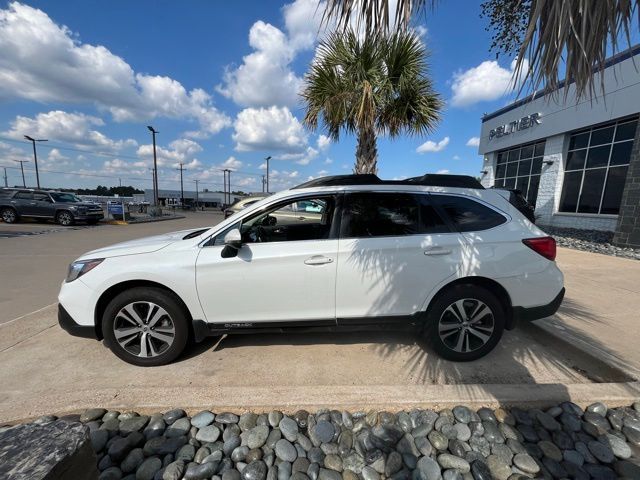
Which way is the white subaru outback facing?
to the viewer's left

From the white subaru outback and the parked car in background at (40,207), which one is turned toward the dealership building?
the parked car in background

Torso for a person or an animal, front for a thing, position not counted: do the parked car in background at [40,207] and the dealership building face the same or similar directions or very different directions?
very different directions

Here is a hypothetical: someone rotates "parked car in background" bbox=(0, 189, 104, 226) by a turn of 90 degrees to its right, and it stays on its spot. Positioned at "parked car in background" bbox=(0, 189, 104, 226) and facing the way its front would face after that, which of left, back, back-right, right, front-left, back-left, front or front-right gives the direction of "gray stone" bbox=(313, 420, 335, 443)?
front-left

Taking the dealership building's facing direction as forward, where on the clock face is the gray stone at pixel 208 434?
The gray stone is roughly at 11 o'clock from the dealership building.

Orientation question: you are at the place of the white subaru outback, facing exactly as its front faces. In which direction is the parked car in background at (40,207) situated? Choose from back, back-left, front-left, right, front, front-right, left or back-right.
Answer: front-right

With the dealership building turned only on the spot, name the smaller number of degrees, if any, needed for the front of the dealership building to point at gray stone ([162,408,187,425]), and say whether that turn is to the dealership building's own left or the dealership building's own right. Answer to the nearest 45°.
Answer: approximately 45° to the dealership building's own left

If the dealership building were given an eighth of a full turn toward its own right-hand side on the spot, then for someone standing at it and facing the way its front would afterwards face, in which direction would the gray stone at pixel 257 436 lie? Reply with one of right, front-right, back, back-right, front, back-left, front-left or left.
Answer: left

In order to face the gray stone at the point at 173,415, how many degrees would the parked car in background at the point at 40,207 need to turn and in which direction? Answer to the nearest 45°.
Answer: approximately 45° to its right

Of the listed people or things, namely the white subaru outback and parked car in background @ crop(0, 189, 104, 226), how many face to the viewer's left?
1

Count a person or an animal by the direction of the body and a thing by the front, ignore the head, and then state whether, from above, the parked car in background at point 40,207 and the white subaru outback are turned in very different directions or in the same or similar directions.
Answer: very different directions

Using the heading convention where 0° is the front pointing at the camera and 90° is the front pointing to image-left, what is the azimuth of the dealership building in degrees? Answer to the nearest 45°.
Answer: approximately 45°

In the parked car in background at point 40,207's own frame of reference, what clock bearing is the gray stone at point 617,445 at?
The gray stone is roughly at 1 o'clock from the parked car in background.

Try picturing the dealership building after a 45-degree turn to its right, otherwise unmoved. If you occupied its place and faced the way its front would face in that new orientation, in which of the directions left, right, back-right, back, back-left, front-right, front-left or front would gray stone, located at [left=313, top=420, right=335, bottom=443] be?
left

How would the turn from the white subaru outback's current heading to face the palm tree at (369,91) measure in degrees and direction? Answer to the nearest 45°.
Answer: approximately 90° to its right

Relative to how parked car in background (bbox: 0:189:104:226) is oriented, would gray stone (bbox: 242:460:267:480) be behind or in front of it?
in front
